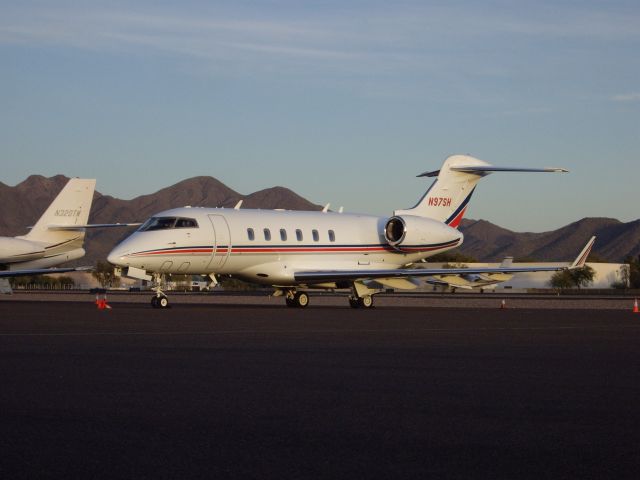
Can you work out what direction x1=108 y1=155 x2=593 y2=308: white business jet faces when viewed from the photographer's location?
facing the viewer and to the left of the viewer
